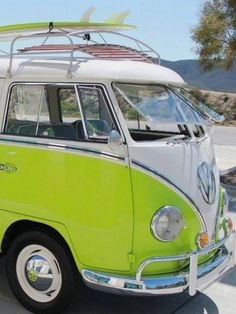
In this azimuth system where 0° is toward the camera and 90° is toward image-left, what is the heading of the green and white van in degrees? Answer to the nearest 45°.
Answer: approximately 315°

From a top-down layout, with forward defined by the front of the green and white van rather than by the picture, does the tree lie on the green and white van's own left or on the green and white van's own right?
on the green and white van's own left
